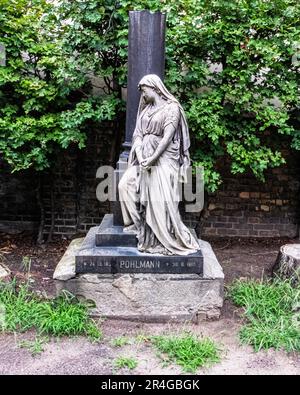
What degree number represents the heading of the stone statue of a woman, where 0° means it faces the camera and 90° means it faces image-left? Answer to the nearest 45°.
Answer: approximately 45°
